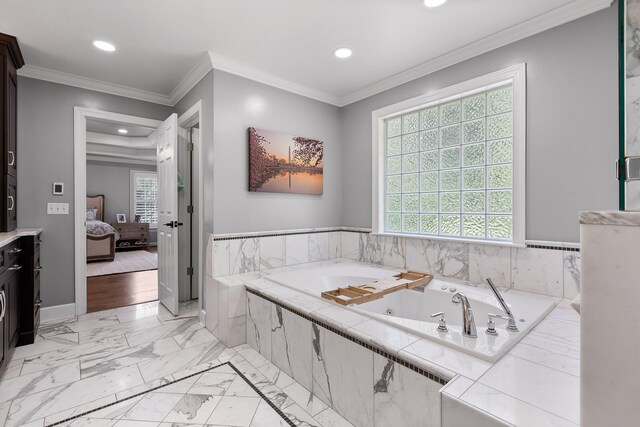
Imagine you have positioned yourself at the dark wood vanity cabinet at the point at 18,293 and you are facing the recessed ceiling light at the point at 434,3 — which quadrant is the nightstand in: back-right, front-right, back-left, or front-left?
back-left

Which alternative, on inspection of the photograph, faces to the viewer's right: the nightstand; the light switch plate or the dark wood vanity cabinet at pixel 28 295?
the dark wood vanity cabinet

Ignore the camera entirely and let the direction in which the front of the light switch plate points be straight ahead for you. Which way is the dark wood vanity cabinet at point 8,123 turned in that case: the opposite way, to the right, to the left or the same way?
to the left

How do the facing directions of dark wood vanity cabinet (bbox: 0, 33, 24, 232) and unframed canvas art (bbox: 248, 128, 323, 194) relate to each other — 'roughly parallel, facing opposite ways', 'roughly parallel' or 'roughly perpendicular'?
roughly perpendicular

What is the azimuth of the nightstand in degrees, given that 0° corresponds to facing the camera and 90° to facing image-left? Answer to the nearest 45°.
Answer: approximately 0°

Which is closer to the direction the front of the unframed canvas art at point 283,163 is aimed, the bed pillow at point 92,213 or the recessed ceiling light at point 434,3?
the recessed ceiling light

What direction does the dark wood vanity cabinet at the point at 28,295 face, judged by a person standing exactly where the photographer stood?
facing to the right of the viewer

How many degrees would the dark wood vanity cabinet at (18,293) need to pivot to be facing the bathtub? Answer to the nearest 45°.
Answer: approximately 45° to its right
